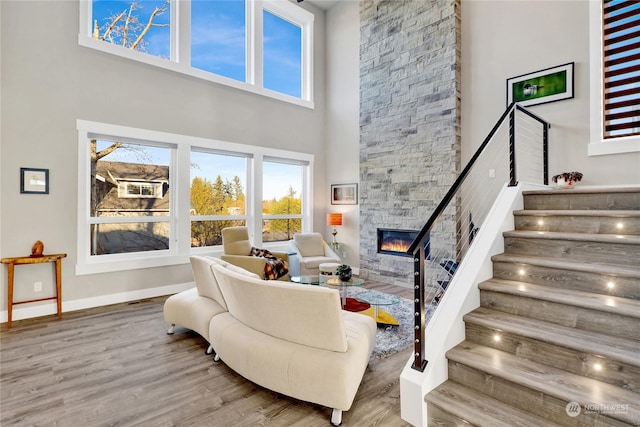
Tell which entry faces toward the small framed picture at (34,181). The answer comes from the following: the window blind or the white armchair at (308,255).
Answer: the window blind

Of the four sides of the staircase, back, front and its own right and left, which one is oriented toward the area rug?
right

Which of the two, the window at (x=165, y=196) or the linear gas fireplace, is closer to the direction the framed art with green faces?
the window

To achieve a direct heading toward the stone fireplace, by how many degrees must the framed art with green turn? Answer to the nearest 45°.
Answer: approximately 45° to its right

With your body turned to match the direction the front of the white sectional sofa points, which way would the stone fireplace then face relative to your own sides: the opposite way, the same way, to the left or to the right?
the opposite way

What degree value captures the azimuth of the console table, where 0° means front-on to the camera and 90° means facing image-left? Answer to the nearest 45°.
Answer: approximately 315°

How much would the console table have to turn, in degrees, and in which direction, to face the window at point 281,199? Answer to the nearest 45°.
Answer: approximately 45° to its left

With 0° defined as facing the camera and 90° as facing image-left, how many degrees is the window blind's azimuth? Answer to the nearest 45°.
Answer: approximately 45°

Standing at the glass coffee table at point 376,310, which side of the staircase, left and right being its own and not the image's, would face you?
right
